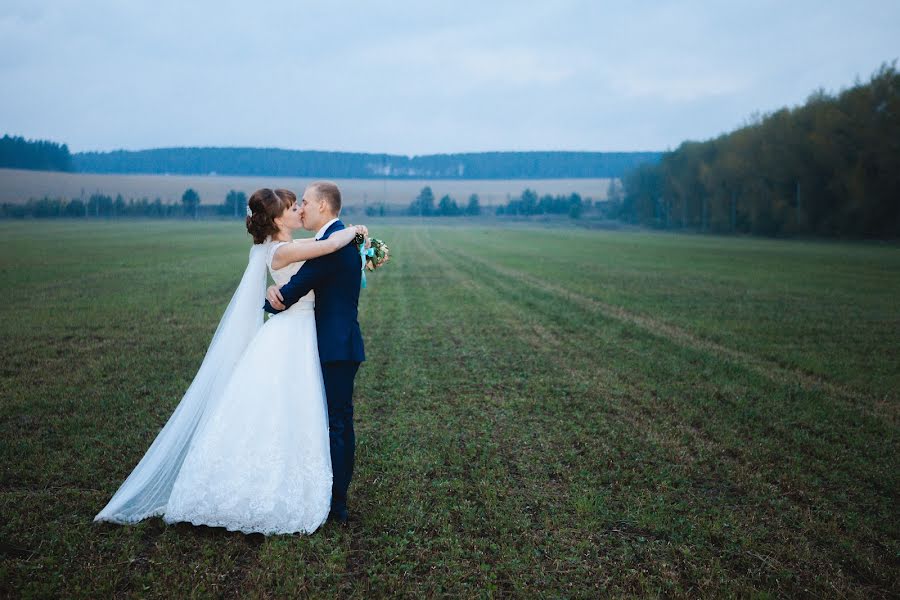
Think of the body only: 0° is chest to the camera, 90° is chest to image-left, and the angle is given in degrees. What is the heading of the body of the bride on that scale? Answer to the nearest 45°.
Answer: approximately 270°

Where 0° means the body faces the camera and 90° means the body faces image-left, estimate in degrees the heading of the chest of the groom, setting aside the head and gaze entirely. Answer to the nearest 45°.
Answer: approximately 90°

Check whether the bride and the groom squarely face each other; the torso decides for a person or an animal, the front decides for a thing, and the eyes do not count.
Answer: yes

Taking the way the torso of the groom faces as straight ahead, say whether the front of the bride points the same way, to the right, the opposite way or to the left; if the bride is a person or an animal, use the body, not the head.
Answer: the opposite way
